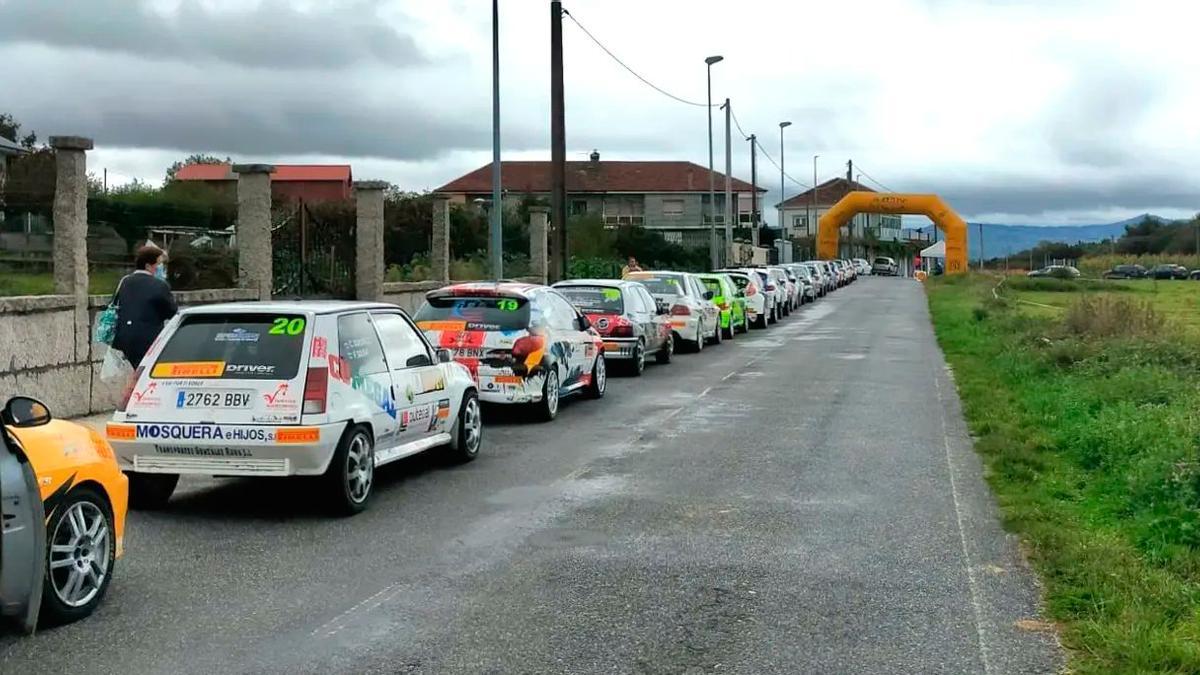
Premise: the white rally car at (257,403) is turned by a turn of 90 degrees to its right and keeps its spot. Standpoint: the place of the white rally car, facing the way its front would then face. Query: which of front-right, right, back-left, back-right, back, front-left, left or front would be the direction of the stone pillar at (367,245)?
back-left

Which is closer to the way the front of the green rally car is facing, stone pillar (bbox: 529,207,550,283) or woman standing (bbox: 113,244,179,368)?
the stone pillar

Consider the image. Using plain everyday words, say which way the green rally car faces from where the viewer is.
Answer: facing away from the viewer and to the right of the viewer

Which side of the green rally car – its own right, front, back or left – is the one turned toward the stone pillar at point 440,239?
back

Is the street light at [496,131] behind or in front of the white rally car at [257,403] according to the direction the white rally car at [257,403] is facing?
in front

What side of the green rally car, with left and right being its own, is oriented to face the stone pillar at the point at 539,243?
left

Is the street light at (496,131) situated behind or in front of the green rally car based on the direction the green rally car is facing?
behind

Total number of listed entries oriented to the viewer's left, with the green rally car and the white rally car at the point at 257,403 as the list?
0

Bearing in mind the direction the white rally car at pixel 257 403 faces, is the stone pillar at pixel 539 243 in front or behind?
in front

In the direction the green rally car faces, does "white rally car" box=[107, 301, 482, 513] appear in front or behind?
behind

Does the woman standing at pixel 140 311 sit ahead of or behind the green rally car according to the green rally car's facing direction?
behind

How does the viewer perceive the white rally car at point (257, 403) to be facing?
facing away from the viewer and to the right of the viewer

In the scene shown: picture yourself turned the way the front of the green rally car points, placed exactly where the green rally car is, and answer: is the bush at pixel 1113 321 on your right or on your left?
on your right

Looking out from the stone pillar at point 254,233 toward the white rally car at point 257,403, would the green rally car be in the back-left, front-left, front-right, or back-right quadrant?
back-left
